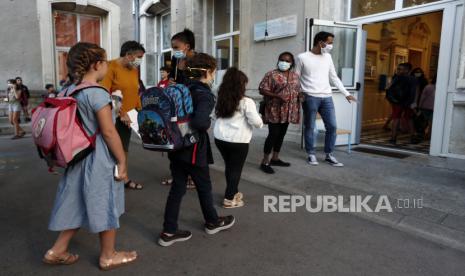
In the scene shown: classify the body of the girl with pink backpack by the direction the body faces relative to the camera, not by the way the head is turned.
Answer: to the viewer's right

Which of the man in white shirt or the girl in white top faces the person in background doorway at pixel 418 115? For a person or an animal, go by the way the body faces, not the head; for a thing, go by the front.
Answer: the girl in white top

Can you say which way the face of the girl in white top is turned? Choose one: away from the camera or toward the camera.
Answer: away from the camera

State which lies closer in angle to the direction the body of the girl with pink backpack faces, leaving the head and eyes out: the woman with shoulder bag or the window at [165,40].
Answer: the woman with shoulder bag

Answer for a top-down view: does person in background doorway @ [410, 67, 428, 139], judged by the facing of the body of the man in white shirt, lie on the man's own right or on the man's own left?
on the man's own left

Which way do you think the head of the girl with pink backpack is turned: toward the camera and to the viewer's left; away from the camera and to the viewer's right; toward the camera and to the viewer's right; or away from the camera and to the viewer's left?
away from the camera and to the viewer's right

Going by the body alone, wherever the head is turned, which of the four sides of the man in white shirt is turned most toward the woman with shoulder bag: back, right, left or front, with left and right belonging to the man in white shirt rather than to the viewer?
right

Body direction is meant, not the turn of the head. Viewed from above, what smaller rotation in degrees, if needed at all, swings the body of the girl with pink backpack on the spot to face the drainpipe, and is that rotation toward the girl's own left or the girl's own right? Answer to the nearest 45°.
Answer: approximately 90° to the girl's own left

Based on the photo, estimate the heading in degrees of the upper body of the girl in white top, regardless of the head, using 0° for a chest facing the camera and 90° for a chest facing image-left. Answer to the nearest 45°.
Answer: approximately 225°

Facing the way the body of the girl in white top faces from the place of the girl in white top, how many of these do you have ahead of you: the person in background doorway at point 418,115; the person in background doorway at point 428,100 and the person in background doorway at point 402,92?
3
